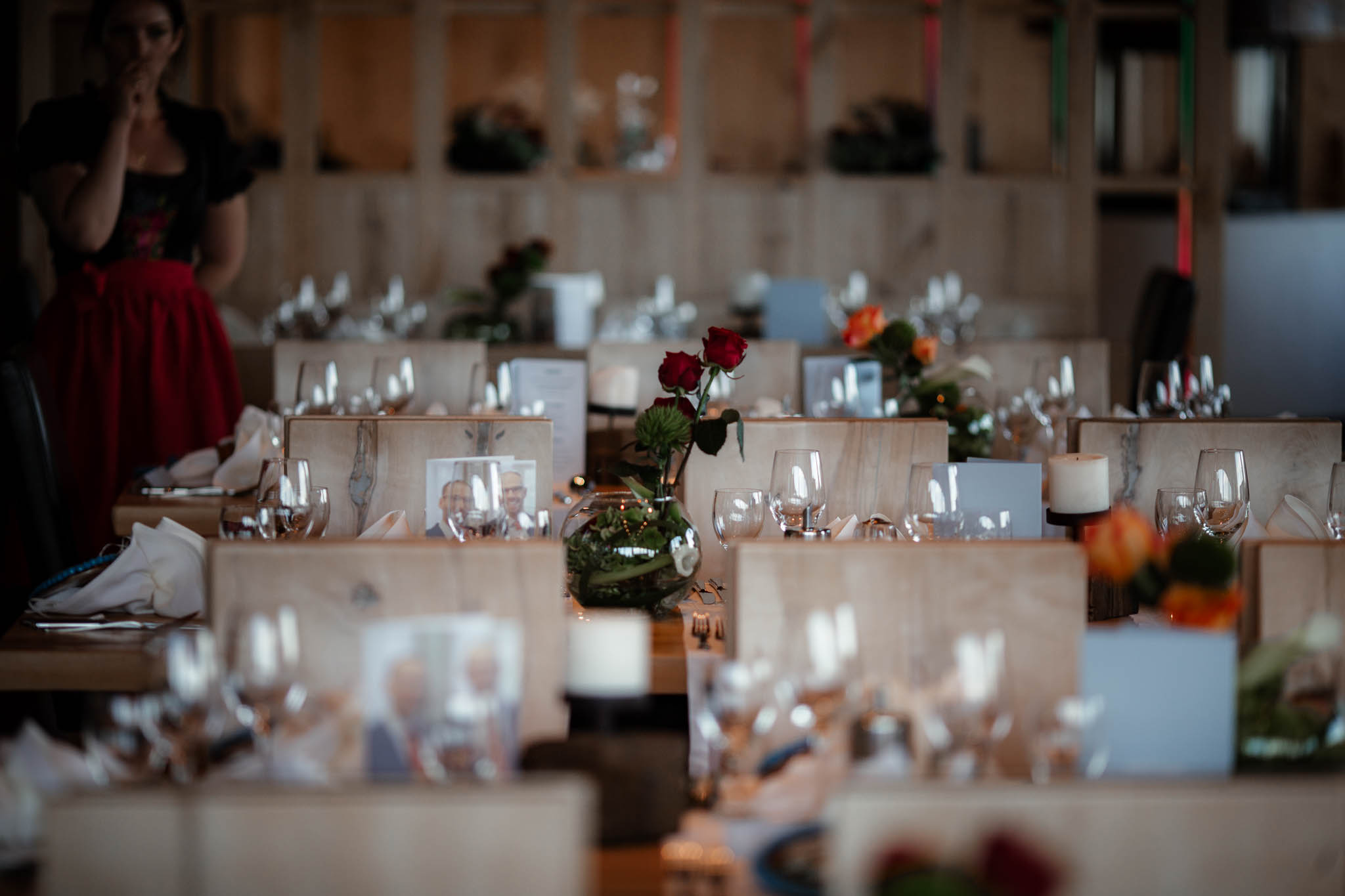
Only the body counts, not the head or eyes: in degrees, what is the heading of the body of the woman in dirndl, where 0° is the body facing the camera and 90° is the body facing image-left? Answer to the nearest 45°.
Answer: approximately 0°

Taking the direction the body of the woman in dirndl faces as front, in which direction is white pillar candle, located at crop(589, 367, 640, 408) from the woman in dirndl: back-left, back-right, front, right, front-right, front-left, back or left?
front-left

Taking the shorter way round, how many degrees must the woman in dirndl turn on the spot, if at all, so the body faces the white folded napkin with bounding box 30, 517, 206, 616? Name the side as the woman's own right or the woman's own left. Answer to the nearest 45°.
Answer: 0° — they already face it

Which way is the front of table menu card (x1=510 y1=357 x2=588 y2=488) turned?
toward the camera

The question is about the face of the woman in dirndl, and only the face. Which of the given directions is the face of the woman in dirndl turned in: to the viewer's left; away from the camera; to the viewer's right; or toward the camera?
toward the camera

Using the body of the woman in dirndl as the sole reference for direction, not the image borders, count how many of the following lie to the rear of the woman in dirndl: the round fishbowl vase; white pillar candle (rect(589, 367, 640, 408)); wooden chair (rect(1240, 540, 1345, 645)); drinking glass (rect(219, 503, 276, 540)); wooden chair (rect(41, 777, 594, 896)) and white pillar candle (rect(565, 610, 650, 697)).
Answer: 0

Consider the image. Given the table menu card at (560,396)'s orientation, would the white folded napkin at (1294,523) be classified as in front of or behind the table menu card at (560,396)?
in front

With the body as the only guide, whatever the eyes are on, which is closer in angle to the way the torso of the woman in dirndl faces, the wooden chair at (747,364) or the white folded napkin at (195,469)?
the white folded napkin

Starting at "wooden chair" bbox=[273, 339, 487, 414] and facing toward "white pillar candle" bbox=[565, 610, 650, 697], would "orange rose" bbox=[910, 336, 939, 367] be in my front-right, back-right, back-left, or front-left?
front-left

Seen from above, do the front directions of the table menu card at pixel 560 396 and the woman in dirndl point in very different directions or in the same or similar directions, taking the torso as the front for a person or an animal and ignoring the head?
same or similar directions

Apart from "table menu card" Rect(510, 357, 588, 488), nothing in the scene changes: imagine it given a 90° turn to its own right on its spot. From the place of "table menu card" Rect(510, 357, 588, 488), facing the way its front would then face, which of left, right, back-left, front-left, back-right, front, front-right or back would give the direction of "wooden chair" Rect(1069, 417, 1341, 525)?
back-left

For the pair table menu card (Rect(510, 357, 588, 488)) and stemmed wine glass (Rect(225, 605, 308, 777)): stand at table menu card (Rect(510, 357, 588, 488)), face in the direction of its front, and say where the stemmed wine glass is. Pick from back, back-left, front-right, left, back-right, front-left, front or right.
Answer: front

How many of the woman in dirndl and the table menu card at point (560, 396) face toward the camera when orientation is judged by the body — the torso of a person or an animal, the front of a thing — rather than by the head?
2

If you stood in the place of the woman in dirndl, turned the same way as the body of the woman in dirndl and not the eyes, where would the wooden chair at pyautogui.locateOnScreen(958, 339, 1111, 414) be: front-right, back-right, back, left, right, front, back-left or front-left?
left

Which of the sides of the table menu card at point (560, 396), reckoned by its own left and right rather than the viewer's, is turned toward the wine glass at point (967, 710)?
front

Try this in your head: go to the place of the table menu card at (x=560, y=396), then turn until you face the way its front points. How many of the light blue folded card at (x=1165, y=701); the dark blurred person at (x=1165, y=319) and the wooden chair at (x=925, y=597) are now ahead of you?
2

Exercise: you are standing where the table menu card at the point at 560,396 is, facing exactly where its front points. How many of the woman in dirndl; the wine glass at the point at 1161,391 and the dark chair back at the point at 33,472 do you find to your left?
1

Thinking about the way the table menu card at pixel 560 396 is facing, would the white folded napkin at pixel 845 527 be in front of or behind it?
in front

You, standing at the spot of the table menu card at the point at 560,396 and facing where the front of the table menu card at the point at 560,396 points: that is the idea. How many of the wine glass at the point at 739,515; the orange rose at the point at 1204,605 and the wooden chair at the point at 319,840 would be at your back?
0
